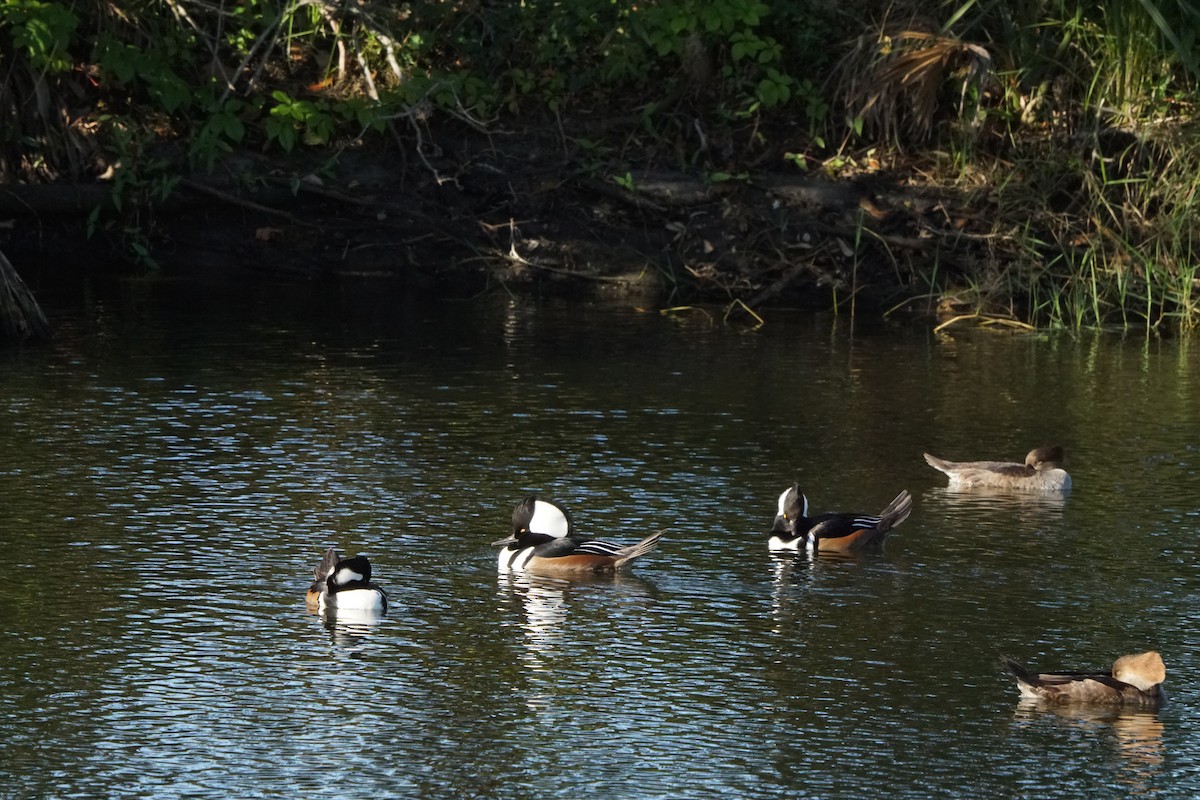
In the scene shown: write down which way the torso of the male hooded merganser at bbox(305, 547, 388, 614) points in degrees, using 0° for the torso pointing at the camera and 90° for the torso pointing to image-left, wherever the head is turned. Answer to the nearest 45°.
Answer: approximately 315°

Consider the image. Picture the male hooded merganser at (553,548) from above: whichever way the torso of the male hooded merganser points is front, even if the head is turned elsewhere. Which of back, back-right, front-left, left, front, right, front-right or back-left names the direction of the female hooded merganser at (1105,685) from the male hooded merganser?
back-left

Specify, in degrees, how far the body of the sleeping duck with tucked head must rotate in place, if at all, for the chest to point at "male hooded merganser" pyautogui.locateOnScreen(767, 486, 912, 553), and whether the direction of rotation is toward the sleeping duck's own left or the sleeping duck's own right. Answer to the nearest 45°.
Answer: approximately 135° to the sleeping duck's own right

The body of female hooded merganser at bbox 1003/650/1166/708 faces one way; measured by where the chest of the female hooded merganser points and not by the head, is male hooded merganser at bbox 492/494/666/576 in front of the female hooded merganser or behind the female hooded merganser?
behind

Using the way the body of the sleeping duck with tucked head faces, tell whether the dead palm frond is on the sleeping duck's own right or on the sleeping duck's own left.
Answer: on the sleeping duck's own left

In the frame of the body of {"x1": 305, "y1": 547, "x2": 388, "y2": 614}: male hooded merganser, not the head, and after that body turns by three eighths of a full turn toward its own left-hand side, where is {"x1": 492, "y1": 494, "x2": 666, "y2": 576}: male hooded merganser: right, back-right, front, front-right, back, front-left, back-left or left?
front-right

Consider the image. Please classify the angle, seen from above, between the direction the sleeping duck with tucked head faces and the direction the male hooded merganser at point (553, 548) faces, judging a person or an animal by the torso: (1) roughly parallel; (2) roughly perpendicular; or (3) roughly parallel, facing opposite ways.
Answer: roughly parallel, facing opposite ways

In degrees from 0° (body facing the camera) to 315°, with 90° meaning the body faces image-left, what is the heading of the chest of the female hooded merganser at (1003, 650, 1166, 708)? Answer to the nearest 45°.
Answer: approximately 270°

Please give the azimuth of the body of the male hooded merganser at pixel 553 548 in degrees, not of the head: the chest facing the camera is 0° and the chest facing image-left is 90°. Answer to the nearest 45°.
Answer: approximately 90°
